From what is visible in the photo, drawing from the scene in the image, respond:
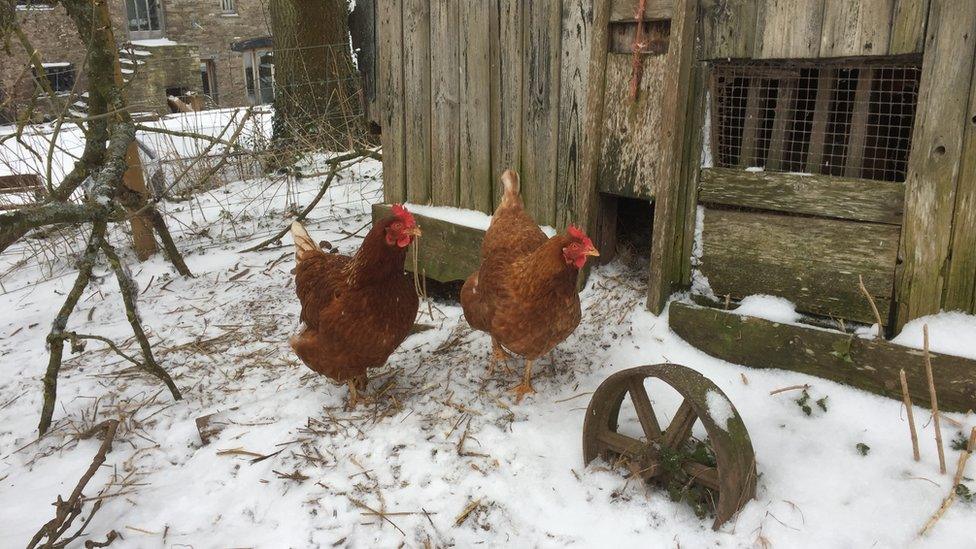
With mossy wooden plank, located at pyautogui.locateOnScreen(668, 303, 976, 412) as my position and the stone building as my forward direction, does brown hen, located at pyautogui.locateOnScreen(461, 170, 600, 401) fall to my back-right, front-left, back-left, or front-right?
front-left

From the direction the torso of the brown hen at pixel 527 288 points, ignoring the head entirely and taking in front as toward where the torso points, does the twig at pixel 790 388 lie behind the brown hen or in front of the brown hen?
in front

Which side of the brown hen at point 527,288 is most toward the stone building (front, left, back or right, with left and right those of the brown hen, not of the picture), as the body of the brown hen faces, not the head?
back

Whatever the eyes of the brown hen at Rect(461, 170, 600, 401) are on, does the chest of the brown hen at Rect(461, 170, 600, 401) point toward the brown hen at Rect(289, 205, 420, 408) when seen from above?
no

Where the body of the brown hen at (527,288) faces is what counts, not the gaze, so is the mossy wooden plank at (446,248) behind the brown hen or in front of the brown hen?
behind

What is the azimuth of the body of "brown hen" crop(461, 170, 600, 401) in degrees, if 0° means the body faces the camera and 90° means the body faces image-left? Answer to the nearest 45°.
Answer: approximately 315°

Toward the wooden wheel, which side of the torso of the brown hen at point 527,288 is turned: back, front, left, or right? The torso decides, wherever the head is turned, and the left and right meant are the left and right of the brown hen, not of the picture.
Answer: front

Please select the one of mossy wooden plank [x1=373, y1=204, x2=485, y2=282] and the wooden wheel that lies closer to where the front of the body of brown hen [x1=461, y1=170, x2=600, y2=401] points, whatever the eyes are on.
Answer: the wooden wheel

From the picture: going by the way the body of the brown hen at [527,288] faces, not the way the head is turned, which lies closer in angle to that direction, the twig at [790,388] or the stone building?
the twig

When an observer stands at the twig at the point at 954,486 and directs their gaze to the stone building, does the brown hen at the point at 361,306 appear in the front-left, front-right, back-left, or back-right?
front-left
